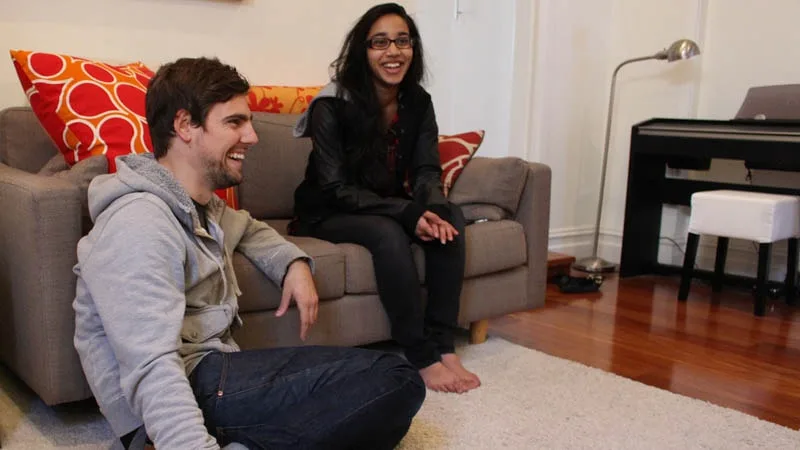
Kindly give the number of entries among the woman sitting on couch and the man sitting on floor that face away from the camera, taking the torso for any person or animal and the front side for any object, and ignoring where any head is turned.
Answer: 0

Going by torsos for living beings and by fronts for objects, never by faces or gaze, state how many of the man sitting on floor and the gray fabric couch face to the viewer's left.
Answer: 0

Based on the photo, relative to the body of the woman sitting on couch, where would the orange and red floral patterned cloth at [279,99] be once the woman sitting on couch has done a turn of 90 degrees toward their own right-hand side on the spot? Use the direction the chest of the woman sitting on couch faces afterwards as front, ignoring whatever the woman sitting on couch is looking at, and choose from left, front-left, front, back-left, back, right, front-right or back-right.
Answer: right

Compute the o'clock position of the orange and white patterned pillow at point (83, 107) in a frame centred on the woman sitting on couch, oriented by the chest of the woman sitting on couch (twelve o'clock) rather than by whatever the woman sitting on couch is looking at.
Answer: The orange and white patterned pillow is roughly at 4 o'clock from the woman sitting on couch.

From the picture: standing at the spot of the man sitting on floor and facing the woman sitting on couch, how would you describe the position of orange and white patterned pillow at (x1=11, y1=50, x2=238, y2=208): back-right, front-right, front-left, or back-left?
front-left

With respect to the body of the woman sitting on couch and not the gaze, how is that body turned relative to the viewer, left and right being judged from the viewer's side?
facing the viewer and to the right of the viewer

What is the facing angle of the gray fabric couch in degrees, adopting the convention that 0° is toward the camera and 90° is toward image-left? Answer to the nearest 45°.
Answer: approximately 315°

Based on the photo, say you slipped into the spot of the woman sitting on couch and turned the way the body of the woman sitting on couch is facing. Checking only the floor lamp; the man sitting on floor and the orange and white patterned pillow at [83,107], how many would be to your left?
1

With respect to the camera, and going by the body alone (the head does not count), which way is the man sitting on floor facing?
to the viewer's right

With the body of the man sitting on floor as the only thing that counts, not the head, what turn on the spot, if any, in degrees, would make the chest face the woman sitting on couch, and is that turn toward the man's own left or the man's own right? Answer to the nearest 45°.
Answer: approximately 45° to the man's own left

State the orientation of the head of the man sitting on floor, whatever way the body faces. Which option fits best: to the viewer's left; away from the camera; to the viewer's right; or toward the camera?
to the viewer's right

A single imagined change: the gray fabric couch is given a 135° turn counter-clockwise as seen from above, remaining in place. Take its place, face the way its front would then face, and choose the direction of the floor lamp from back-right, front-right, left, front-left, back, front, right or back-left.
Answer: front-right

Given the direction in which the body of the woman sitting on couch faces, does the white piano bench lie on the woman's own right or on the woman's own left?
on the woman's own left
